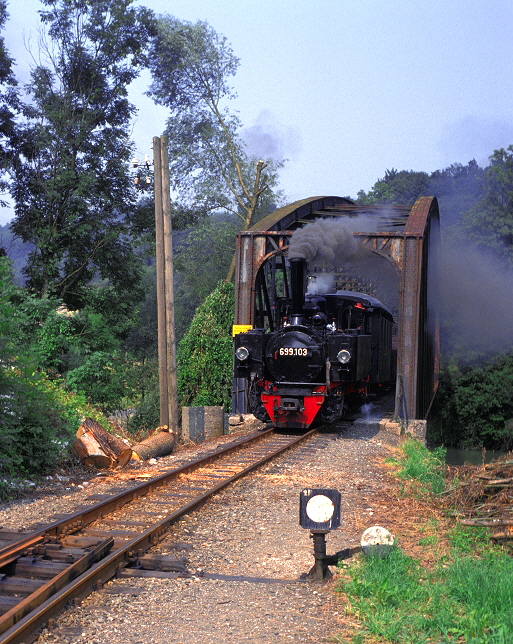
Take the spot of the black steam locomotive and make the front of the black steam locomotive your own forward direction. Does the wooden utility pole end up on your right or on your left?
on your right

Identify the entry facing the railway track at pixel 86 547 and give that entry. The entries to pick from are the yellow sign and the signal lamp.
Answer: the yellow sign

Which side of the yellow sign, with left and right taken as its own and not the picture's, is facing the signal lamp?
front

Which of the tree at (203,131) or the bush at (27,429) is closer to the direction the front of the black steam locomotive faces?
the bush

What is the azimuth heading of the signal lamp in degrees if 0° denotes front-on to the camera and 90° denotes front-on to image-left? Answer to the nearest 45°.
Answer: approximately 0°

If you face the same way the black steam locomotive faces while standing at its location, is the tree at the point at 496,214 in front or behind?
behind

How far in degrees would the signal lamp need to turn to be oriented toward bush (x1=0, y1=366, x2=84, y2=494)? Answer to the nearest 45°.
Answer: approximately 135° to its right

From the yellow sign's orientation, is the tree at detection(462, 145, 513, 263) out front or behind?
behind

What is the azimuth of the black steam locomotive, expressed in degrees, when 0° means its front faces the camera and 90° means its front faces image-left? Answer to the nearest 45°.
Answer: approximately 45°

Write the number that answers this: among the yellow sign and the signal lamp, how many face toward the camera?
2
